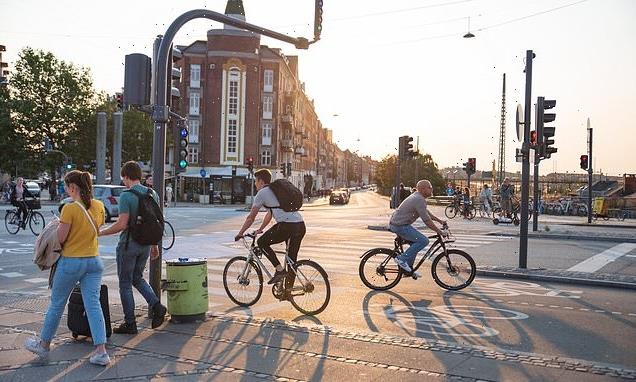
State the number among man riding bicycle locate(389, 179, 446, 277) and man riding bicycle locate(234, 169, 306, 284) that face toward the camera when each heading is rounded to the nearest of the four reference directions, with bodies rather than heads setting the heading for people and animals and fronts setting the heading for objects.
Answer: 0

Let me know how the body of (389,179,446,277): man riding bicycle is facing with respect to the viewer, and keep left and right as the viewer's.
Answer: facing to the right of the viewer

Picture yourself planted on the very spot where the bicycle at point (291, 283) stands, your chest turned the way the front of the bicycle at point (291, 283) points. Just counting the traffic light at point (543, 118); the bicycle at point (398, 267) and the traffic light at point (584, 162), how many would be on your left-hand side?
0

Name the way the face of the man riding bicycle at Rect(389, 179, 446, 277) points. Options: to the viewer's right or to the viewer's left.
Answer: to the viewer's right

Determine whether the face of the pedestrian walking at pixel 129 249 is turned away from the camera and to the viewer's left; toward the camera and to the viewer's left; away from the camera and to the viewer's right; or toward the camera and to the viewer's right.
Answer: away from the camera and to the viewer's left

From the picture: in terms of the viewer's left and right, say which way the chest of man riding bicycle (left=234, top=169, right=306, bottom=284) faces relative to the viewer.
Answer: facing away from the viewer and to the left of the viewer

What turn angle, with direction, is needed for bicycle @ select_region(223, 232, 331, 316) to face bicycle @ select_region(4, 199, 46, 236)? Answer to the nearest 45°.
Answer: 0° — it already faces it

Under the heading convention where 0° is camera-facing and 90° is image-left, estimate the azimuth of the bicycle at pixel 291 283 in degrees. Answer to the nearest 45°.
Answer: approximately 135°

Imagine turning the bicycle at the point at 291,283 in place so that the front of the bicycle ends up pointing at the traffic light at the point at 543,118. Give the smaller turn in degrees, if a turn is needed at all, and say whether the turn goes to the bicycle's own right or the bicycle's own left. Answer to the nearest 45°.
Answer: approximately 90° to the bicycle's own right

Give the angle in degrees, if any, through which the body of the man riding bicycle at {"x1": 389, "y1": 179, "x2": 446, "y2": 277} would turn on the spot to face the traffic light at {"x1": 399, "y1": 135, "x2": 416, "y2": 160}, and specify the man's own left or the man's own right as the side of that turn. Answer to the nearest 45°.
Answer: approximately 90° to the man's own left

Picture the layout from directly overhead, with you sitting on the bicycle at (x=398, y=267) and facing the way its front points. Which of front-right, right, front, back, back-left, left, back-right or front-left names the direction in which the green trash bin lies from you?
back-right

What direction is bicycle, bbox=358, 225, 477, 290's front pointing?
to the viewer's right

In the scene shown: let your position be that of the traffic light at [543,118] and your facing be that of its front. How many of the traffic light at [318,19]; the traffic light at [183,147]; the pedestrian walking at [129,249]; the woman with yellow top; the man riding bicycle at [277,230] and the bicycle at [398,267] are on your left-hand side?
0

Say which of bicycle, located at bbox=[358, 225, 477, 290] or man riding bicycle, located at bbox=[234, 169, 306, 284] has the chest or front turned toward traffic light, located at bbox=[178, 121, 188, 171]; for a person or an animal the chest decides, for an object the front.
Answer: the man riding bicycle

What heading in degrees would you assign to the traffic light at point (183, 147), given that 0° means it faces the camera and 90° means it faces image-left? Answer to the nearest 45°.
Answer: approximately 0°
